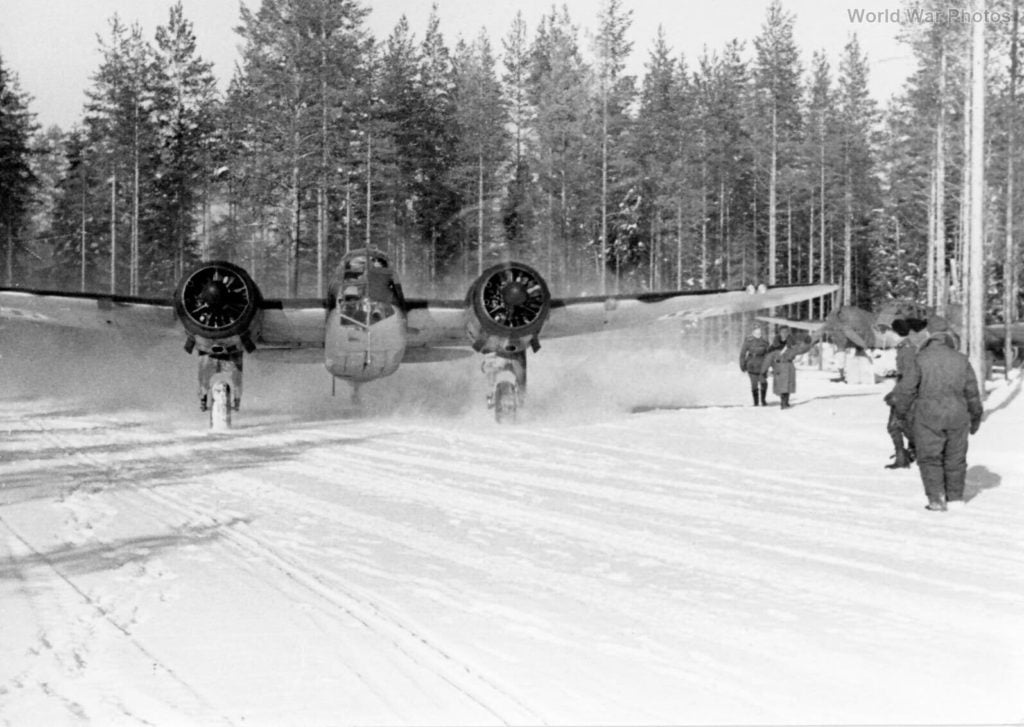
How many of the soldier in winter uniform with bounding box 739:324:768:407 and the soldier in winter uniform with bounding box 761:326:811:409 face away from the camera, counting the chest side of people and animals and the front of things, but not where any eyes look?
0

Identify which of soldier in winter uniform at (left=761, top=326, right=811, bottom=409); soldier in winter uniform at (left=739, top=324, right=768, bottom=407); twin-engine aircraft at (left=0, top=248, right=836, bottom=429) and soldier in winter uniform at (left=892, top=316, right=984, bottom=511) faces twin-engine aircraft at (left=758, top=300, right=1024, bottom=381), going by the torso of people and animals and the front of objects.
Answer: soldier in winter uniform at (left=892, top=316, right=984, bottom=511)

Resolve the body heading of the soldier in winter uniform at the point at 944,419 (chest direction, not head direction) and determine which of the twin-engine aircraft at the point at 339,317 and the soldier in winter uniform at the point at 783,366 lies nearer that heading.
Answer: the soldier in winter uniform

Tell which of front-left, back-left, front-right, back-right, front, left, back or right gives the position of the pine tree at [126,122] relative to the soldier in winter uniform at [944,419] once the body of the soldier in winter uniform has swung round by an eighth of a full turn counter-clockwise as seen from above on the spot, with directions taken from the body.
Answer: front

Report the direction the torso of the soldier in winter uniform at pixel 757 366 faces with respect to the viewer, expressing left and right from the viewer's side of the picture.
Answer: facing the viewer

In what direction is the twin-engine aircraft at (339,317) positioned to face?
toward the camera

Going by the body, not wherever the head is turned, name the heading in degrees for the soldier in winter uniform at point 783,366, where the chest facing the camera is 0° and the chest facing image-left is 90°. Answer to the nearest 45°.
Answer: approximately 0°

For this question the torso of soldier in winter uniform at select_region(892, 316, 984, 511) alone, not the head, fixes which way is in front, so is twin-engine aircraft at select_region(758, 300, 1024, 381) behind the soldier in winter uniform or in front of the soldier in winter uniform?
in front

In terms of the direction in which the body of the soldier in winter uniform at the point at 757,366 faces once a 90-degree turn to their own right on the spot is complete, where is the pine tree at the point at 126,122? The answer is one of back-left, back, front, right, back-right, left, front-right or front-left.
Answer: front-right

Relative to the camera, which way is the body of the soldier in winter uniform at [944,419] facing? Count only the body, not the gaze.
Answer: away from the camera
